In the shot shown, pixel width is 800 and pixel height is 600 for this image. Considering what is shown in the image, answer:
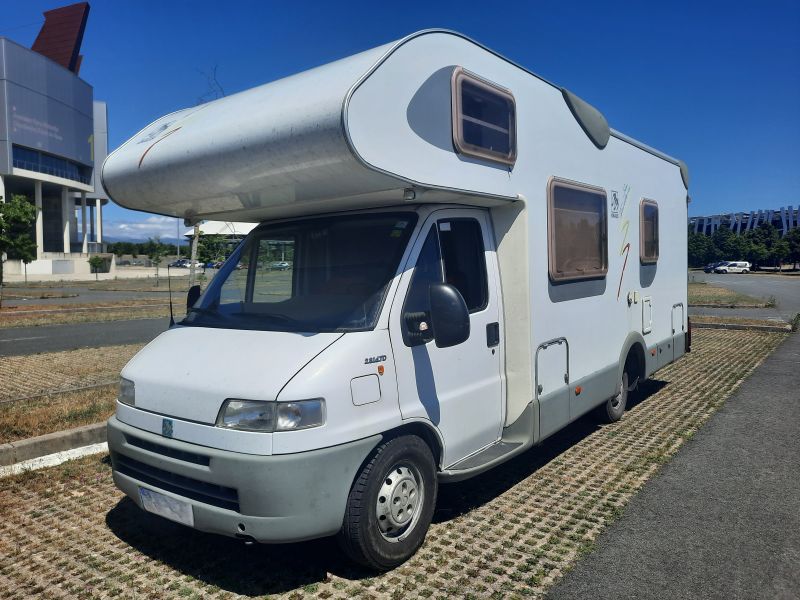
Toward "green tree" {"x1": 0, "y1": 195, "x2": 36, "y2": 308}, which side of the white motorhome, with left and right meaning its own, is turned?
right

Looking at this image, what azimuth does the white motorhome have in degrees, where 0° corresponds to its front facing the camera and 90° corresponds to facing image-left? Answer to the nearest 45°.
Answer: approximately 45°
